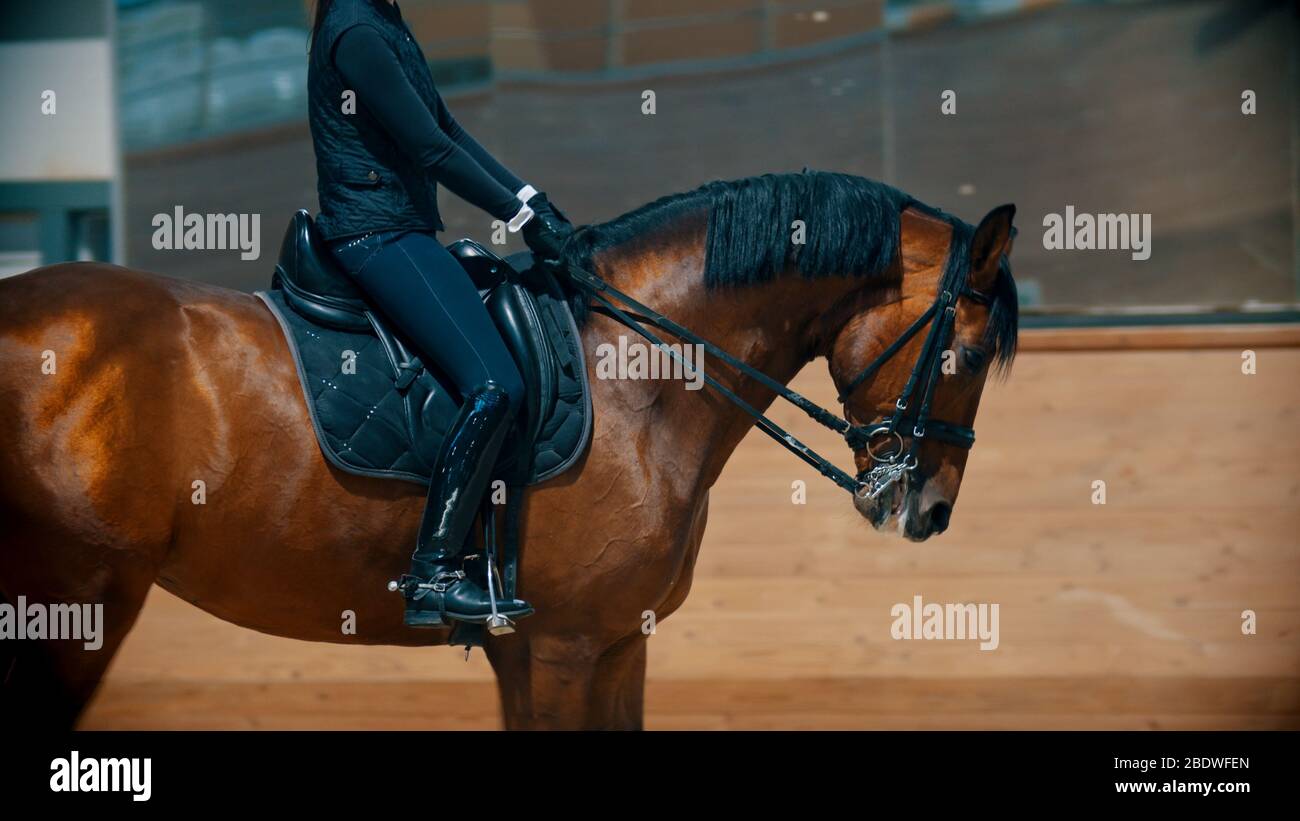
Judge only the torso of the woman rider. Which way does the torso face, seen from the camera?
to the viewer's right

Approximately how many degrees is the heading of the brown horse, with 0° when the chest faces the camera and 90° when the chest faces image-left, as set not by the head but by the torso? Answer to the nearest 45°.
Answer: approximately 270°
